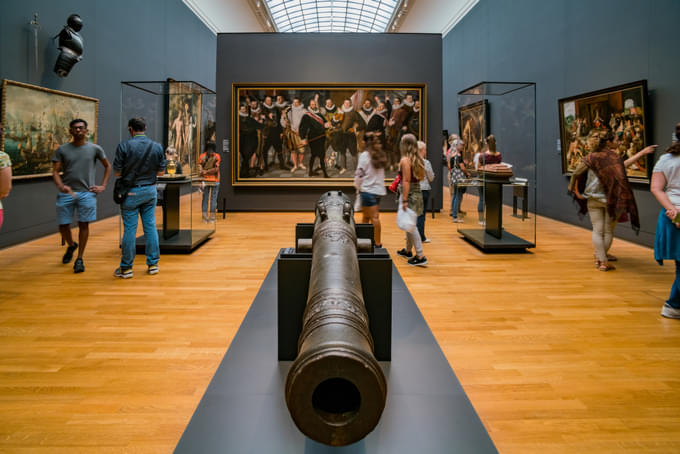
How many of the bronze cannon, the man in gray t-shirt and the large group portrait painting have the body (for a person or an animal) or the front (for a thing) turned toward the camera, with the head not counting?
3

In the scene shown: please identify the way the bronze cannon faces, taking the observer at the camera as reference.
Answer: facing the viewer

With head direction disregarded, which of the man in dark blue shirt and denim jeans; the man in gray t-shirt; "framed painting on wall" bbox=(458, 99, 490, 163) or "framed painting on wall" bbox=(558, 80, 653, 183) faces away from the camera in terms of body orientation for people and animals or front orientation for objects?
the man in dark blue shirt and denim jeans

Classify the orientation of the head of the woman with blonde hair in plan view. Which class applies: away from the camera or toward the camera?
away from the camera

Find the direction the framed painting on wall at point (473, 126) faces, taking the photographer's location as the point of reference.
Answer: facing the viewer and to the left of the viewer

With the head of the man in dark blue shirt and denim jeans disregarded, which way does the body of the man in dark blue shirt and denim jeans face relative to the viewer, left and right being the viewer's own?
facing away from the viewer

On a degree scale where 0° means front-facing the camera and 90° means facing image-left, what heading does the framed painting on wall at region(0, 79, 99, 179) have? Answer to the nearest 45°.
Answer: approximately 315°

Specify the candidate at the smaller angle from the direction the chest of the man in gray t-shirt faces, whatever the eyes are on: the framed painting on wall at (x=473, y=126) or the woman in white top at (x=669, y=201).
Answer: the woman in white top
